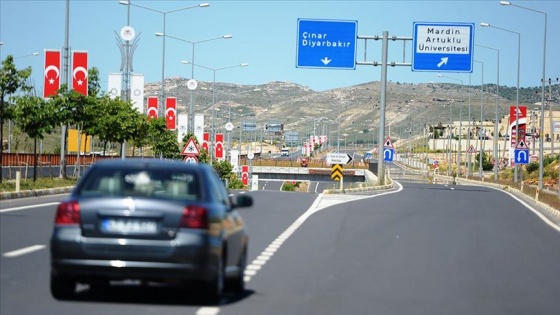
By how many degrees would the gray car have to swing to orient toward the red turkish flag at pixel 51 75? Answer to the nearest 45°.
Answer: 0° — it already faces it

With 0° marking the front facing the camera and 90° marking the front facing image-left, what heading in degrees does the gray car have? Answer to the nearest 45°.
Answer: approximately 180°

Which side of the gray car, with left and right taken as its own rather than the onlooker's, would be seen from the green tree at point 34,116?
front

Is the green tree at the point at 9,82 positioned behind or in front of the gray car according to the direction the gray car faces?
in front

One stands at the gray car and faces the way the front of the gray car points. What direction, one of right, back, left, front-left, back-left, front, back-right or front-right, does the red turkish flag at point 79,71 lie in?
front
